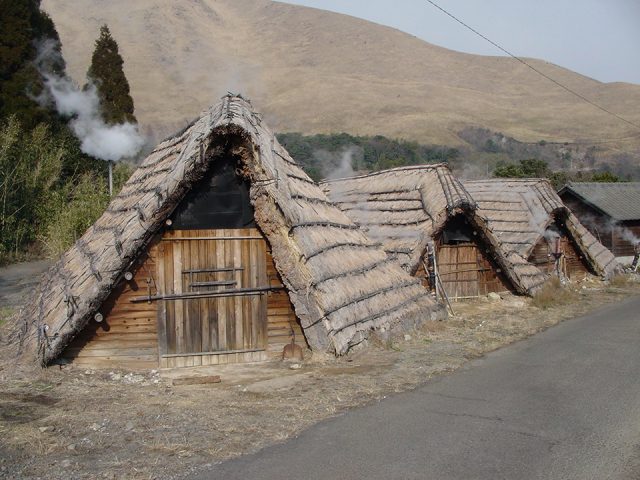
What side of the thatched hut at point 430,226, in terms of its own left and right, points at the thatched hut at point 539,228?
left

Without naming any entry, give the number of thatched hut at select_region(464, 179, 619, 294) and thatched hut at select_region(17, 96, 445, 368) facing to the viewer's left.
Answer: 0

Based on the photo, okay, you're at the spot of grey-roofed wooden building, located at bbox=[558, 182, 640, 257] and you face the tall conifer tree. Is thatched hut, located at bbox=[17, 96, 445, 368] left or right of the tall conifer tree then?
left

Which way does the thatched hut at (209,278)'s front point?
toward the camera

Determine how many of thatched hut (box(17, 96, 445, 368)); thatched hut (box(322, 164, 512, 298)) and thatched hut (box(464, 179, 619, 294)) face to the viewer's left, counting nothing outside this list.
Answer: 0

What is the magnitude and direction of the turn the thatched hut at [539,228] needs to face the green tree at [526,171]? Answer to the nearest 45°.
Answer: approximately 135° to its left

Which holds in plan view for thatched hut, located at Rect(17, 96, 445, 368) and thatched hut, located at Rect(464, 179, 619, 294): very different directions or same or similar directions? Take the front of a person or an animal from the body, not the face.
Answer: same or similar directions

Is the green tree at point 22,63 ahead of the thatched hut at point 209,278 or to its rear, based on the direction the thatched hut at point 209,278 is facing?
to the rear

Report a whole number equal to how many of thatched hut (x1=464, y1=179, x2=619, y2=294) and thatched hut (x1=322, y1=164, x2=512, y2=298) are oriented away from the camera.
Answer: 0

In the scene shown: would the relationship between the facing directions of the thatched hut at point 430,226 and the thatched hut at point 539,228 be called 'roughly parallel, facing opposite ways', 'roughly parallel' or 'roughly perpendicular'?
roughly parallel

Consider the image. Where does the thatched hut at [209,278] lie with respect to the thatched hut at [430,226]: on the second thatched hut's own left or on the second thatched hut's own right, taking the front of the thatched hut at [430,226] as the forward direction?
on the second thatched hut's own right
